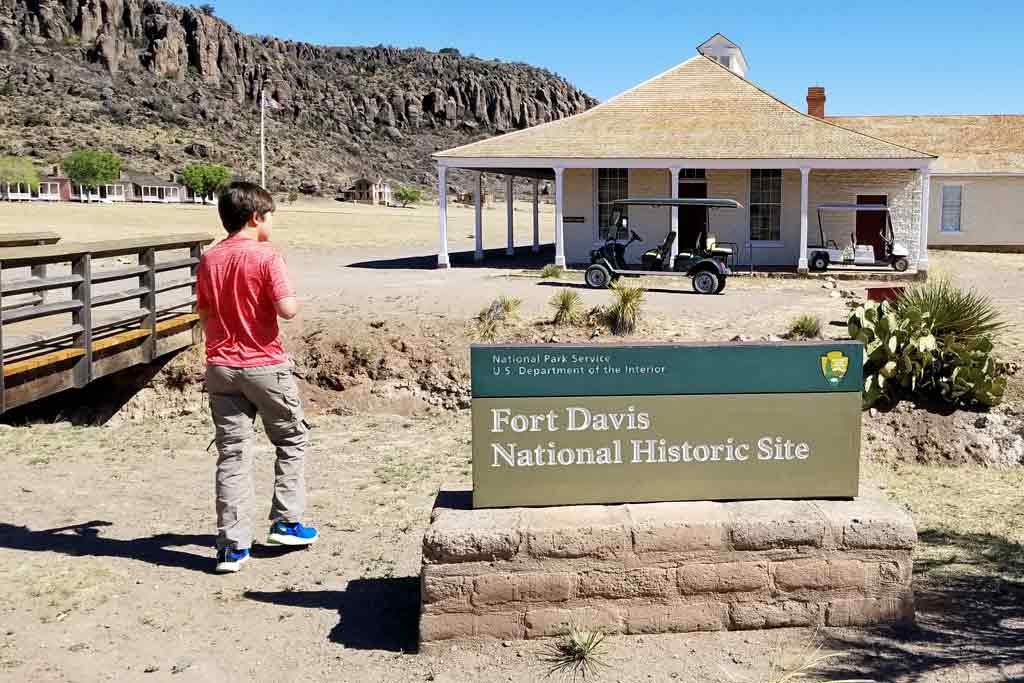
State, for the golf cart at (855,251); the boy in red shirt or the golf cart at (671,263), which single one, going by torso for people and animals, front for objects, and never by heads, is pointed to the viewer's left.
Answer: the golf cart at (671,263)

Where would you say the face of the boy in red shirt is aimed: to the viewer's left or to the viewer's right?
to the viewer's right

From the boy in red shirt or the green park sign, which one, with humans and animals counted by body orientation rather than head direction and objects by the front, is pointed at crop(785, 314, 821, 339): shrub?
the boy in red shirt

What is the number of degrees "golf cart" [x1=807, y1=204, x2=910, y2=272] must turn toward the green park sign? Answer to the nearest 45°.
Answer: approximately 90° to its right

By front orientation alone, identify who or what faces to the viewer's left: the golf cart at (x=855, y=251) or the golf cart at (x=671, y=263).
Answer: the golf cart at (x=671, y=263)

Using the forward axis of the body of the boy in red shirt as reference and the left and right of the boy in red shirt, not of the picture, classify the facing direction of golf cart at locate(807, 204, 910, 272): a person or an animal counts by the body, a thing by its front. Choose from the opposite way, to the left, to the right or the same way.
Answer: to the right

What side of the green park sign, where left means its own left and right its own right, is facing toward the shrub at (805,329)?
back

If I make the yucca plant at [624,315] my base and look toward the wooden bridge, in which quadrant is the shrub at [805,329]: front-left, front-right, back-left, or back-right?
back-left

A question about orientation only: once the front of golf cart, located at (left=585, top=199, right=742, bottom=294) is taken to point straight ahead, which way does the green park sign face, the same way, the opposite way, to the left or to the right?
to the left

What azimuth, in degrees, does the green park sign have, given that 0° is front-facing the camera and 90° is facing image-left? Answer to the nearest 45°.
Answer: approximately 0°

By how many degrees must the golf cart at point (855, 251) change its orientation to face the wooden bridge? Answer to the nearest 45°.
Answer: approximately 90° to its right

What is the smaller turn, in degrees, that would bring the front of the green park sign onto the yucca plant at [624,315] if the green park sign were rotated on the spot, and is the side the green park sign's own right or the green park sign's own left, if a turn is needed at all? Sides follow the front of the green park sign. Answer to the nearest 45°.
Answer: approximately 180°

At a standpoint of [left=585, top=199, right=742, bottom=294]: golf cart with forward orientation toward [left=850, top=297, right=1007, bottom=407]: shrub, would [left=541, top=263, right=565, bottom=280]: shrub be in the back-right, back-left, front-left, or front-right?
back-right

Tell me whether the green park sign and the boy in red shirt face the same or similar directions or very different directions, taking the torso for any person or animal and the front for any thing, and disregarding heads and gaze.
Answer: very different directions

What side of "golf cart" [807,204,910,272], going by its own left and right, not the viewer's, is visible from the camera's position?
right

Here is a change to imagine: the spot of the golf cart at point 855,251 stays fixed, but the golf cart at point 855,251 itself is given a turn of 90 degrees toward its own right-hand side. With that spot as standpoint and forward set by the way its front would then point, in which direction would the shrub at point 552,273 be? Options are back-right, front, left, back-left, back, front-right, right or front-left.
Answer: front-right
